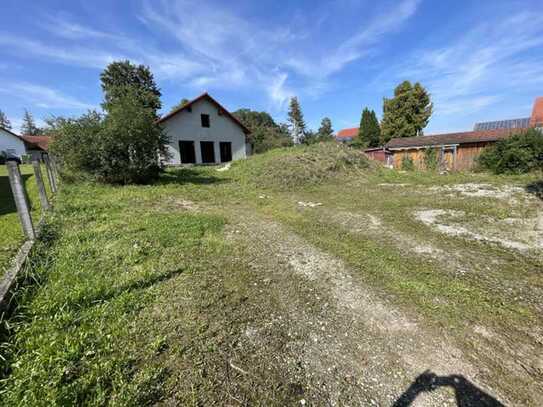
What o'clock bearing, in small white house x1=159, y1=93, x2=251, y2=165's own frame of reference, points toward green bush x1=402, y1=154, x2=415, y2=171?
The green bush is roughly at 10 o'clock from the small white house.

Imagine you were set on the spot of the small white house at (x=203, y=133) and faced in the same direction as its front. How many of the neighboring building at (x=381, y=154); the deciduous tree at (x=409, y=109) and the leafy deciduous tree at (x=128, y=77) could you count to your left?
2

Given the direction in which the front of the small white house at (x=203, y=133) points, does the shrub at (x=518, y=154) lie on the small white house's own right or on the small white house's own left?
on the small white house's own left

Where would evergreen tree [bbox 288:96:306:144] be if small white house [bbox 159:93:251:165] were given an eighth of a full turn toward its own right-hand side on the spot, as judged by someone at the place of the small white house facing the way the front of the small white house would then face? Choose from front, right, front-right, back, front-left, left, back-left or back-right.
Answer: back

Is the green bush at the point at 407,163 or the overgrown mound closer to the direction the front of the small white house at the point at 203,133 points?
the overgrown mound

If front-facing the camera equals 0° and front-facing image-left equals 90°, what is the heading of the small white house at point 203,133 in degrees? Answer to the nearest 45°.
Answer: approximately 0°

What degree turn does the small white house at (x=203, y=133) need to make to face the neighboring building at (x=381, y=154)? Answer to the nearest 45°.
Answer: approximately 90° to its left

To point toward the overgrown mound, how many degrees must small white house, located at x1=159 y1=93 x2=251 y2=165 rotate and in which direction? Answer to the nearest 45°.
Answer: approximately 45° to its left

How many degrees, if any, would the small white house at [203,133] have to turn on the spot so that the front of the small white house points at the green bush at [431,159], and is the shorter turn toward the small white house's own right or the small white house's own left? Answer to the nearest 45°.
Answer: approximately 45° to the small white house's own left

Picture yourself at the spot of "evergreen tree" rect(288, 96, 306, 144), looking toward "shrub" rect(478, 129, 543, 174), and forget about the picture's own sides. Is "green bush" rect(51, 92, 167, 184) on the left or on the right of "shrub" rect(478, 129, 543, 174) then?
right

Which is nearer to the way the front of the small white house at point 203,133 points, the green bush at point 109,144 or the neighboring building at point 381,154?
the green bush

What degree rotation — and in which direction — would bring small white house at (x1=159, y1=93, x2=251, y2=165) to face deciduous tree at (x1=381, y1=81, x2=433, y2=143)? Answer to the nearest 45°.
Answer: approximately 90° to its left

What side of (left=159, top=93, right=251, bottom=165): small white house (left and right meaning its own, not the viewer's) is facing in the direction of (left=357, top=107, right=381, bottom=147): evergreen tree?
left
